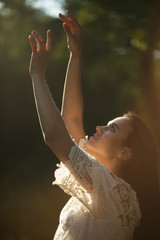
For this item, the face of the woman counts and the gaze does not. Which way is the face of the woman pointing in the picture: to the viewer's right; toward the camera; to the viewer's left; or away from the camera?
to the viewer's left

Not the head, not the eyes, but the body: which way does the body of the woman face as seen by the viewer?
to the viewer's left
